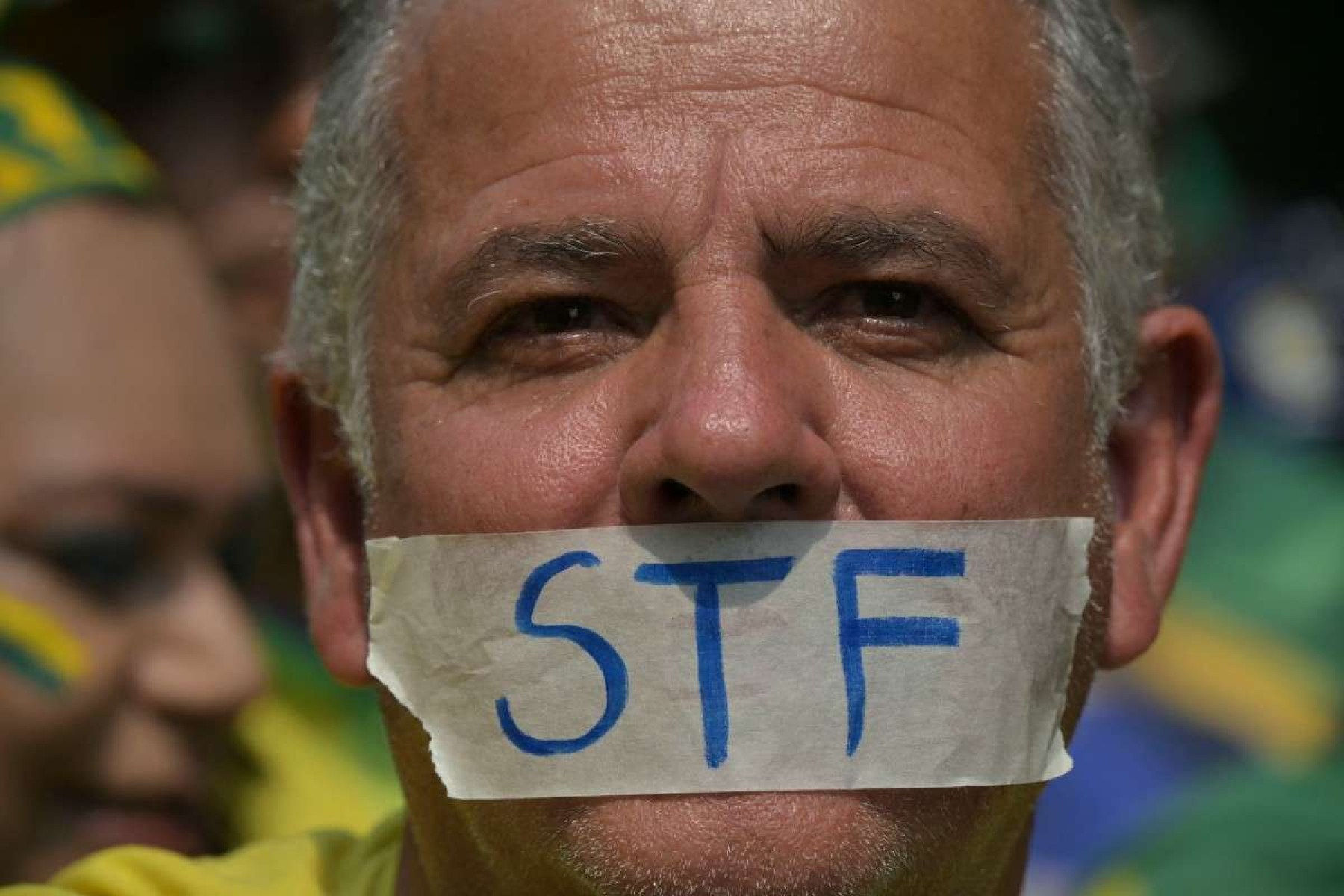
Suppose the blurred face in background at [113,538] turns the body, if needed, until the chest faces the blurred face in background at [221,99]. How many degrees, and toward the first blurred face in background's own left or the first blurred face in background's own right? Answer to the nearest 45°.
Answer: approximately 135° to the first blurred face in background's own left

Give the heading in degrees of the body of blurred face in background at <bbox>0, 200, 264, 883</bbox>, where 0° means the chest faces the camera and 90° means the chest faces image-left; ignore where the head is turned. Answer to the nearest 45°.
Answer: approximately 315°
